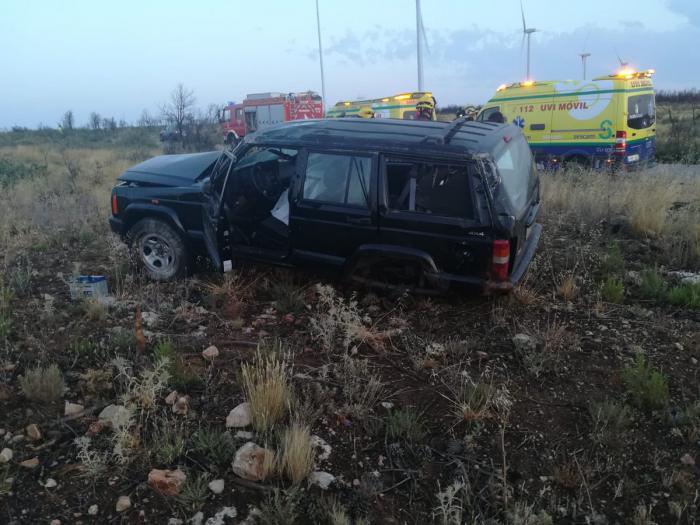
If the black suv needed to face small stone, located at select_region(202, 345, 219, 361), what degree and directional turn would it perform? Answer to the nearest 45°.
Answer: approximately 45° to its left

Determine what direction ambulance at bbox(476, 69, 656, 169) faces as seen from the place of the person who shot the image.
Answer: facing away from the viewer and to the left of the viewer

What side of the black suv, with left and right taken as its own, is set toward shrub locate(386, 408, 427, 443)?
left

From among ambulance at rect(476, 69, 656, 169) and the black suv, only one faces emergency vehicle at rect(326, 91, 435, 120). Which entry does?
the ambulance

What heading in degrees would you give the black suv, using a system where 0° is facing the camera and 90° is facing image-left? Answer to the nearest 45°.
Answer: approximately 90°

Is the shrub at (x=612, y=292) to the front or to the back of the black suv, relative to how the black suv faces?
to the back

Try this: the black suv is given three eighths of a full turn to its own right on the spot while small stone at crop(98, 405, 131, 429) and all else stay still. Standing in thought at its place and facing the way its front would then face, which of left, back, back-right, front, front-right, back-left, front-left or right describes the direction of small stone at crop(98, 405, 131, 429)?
back

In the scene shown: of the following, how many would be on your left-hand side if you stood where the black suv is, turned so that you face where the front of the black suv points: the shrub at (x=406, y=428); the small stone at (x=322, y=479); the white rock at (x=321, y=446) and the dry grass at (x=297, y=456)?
4

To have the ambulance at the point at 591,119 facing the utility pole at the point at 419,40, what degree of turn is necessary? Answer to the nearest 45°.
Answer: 0° — it already faces it

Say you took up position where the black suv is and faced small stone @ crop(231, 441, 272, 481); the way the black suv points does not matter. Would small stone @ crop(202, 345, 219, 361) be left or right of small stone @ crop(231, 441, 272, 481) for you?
right

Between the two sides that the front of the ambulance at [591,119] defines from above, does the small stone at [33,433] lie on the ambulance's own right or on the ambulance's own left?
on the ambulance's own left

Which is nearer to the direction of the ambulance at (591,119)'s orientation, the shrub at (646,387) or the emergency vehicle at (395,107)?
the emergency vehicle

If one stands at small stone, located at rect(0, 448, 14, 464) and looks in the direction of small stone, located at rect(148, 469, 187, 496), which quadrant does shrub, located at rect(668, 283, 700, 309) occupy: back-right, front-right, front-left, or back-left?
front-left

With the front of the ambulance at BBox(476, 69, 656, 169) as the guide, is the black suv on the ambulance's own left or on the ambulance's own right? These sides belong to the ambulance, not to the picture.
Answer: on the ambulance's own left

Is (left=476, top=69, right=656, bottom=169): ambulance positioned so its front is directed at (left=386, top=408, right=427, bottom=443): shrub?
no

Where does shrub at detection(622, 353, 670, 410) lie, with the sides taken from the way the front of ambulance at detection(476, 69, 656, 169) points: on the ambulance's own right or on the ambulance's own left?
on the ambulance's own left

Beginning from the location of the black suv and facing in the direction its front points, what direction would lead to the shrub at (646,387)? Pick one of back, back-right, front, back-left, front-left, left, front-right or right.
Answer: back-left

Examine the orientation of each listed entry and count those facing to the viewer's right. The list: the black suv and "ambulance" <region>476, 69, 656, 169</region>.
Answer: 0
